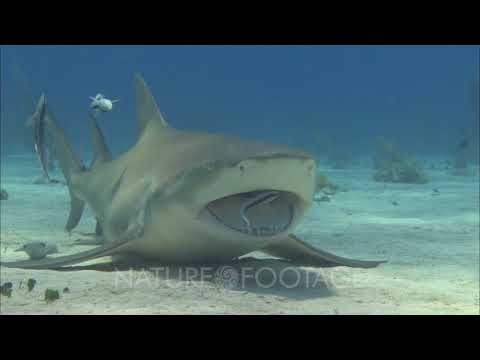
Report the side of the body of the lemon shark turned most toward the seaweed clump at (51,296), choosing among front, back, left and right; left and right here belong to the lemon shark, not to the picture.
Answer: right

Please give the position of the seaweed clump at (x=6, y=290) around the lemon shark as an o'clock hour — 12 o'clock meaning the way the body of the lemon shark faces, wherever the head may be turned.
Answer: The seaweed clump is roughly at 4 o'clock from the lemon shark.

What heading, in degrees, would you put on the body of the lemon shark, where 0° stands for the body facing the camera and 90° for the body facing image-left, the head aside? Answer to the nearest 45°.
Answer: approximately 315°

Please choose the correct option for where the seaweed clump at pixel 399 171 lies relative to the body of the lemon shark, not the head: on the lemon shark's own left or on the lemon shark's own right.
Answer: on the lemon shark's own left
